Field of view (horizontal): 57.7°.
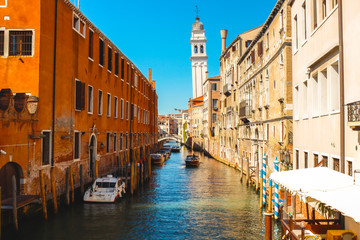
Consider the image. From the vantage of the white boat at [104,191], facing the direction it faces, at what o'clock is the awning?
The awning is roughly at 4 o'clock from the white boat.

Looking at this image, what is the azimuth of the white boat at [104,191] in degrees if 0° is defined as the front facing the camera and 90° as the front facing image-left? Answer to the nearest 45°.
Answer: approximately 225°
